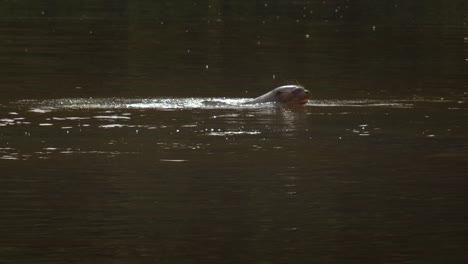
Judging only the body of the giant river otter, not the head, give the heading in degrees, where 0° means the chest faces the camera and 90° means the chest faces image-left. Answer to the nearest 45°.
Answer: approximately 270°
